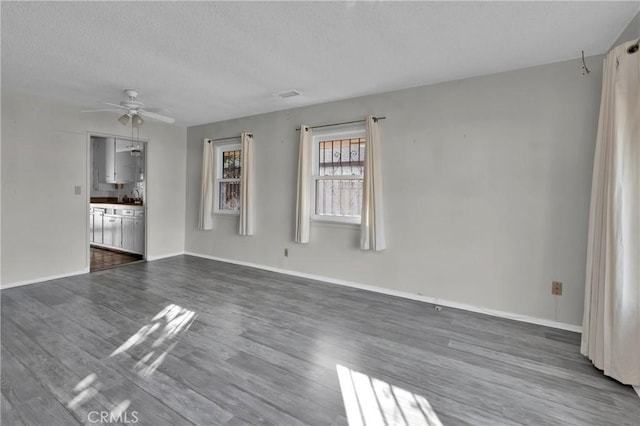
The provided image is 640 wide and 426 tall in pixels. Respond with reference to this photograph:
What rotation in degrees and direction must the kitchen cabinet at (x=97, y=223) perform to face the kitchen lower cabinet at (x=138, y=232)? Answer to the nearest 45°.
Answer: approximately 45° to its left

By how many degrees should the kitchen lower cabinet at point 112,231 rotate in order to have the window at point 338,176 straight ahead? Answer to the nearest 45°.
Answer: approximately 90° to its left

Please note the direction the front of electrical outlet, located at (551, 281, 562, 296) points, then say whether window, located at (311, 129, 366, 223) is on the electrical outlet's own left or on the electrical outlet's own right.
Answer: on the electrical outlet's own right

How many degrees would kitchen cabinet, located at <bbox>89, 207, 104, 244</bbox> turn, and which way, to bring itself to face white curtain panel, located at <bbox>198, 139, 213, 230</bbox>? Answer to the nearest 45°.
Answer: approximately 90° to its left

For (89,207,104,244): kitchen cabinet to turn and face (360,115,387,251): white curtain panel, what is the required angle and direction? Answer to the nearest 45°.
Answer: approximately 90° to its left

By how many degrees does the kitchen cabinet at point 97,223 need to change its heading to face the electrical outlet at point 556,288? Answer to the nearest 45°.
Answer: approximately 90° to its left

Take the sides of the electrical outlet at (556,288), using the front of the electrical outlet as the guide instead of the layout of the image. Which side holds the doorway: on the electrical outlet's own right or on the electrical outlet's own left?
on the electrical outlet's own right

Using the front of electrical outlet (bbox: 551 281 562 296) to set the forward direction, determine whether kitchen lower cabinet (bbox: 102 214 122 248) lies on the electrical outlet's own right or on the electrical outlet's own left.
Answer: on the electrical outlet's own right
